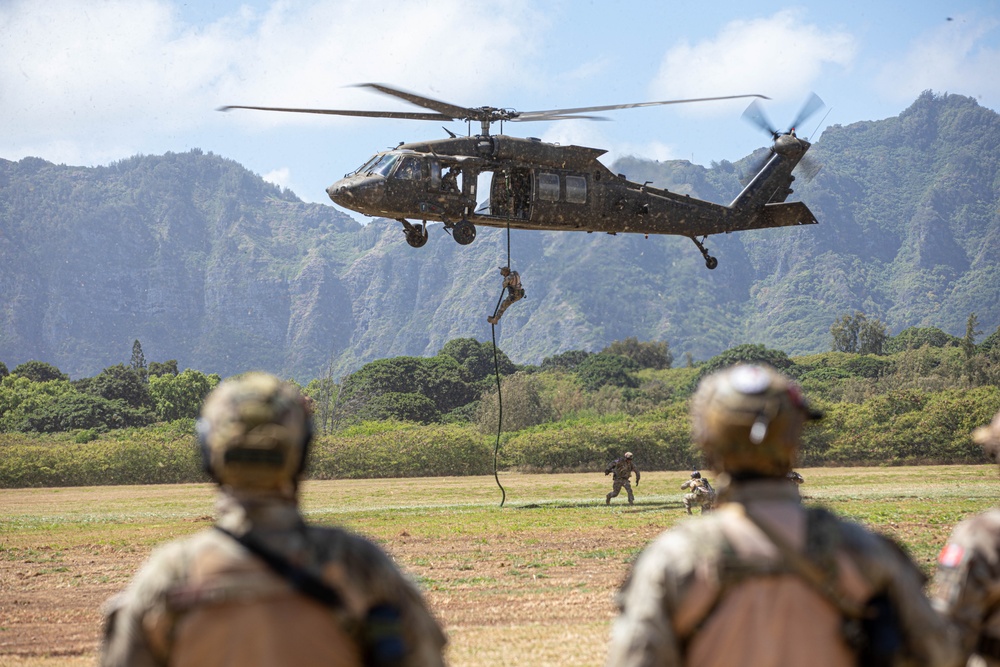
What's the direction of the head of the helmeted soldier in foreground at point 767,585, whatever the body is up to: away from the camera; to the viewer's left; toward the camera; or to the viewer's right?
away from the camera

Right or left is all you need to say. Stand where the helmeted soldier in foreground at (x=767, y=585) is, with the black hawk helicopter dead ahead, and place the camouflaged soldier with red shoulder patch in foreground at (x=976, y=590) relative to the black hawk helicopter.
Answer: right

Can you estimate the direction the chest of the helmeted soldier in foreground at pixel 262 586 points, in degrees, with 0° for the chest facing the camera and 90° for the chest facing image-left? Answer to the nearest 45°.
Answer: approximately 180°

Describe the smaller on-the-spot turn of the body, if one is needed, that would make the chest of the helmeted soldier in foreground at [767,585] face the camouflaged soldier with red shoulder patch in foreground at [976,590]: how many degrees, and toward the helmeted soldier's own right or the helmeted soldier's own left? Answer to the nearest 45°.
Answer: approximately 45° to the helmeted soldier's own right

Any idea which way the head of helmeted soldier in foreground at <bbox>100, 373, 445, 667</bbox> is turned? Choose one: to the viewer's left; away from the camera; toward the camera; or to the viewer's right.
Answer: away from the camera

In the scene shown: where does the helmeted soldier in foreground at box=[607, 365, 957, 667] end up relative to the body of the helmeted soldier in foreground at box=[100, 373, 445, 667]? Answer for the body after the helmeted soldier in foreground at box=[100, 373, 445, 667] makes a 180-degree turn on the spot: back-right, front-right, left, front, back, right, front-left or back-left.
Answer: left

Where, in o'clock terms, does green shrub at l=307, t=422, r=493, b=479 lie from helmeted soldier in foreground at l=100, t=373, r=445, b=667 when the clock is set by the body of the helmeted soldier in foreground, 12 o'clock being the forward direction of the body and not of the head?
The green shrub is roughly at 12 o'clock from the helmeted soldier in foreground.

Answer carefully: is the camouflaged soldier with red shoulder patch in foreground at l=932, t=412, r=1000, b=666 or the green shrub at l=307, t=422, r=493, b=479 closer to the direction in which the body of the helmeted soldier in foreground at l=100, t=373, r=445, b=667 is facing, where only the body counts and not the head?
the green shrub

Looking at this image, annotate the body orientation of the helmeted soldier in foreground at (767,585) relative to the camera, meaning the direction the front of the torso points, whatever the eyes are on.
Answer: away from the camera
